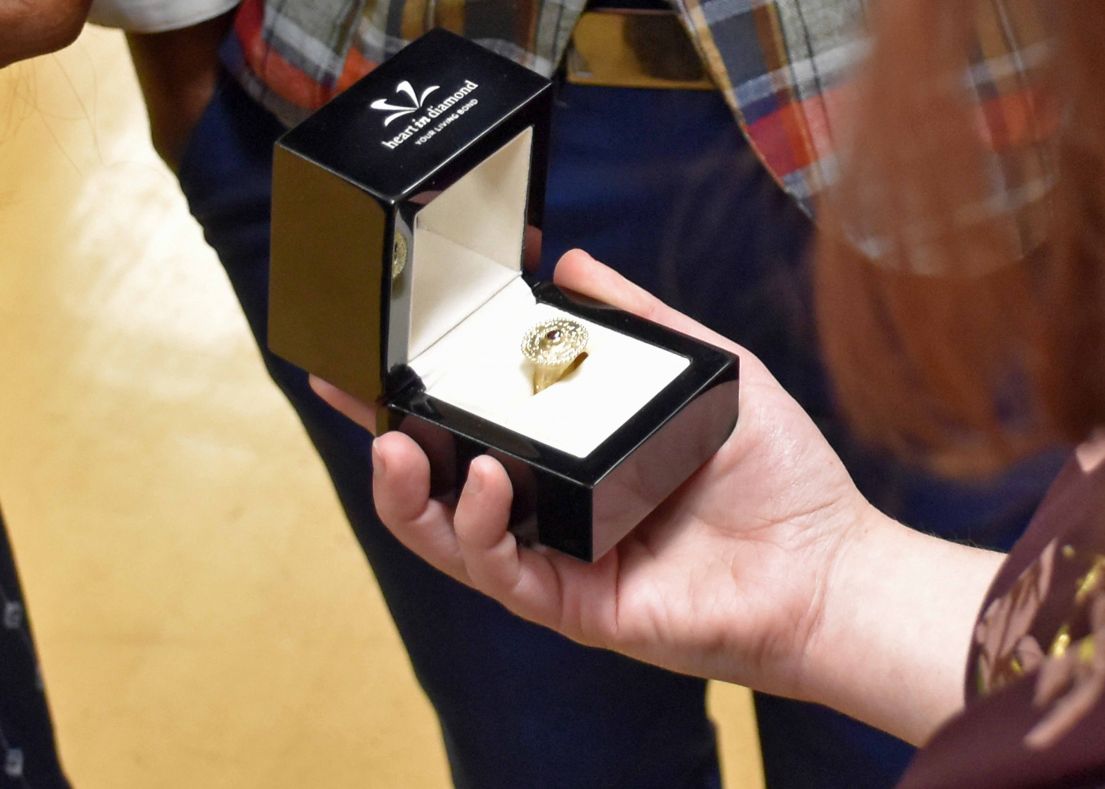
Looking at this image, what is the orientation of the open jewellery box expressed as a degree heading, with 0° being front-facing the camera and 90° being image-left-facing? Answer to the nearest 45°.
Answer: approximately 315°
